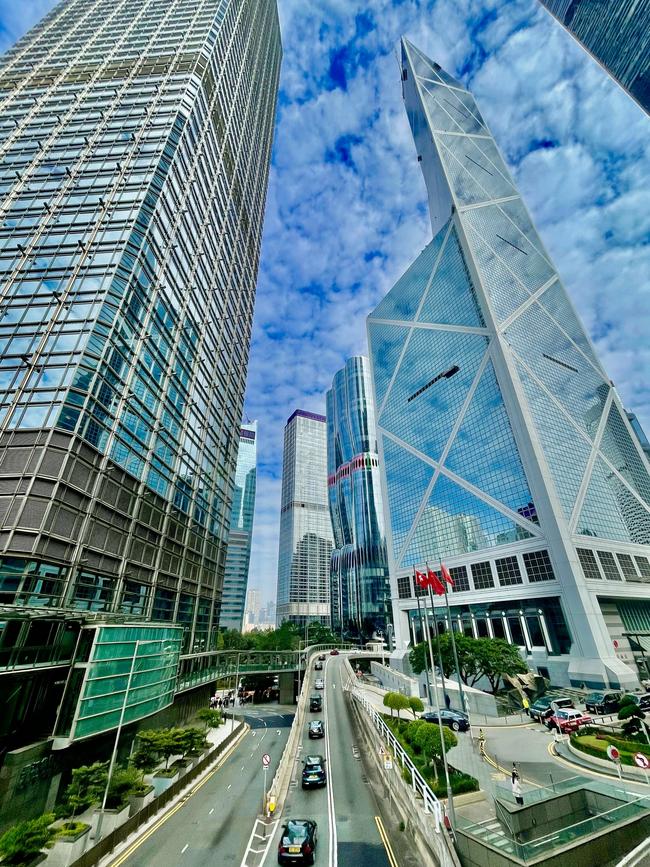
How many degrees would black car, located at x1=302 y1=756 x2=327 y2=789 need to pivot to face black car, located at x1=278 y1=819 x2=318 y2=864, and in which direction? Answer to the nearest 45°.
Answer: approximately 180°

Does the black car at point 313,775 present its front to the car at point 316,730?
yes

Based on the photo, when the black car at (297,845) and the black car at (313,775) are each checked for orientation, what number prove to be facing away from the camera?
2

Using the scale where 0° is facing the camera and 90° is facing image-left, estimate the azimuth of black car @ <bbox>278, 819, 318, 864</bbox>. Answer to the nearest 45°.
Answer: approximately 180°

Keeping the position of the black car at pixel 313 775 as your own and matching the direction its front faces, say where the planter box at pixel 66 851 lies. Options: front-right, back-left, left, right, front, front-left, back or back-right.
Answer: back-left

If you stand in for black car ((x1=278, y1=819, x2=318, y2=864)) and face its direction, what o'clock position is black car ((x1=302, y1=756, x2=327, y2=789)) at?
black car ((x1=302, y1=756, x2=327, y2=789)) is roughly at 12 o'clock from black car ((x1=278, y1=819, x2=318, y2=864)).

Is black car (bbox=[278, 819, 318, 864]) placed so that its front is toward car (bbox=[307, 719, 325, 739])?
yes

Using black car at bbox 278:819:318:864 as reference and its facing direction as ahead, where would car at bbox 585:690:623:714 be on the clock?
The car is roughly at 2 o'clock from the black car.

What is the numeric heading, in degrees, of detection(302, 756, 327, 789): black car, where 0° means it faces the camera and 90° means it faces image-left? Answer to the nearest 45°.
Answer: approximately 180°

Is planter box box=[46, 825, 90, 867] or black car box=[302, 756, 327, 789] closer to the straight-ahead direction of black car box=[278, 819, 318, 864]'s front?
the black car
